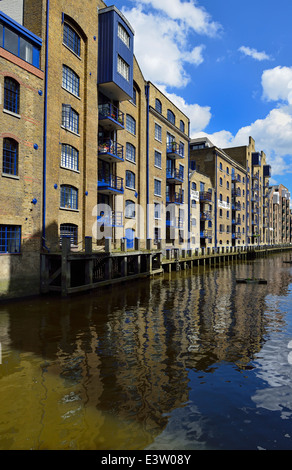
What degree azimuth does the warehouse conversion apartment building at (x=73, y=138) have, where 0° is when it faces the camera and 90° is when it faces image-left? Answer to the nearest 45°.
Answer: approximately 315°
